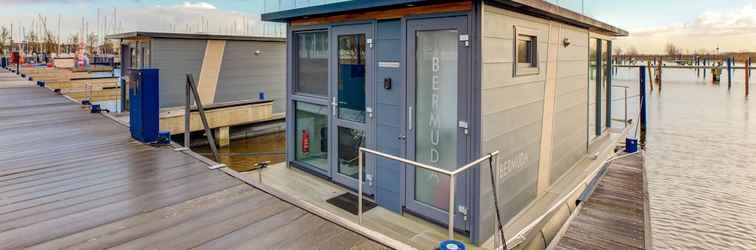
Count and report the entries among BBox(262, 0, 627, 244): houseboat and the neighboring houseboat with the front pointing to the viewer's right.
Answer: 0

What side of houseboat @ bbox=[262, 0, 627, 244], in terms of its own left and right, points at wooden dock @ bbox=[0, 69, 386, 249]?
front

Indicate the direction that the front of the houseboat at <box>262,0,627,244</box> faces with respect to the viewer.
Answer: facing the viewer and to the left of the viewer

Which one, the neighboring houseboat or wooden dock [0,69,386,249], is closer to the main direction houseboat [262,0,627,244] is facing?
the wooden dock

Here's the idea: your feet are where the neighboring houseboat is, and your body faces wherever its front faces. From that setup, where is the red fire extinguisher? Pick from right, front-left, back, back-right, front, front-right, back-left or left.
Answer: left
